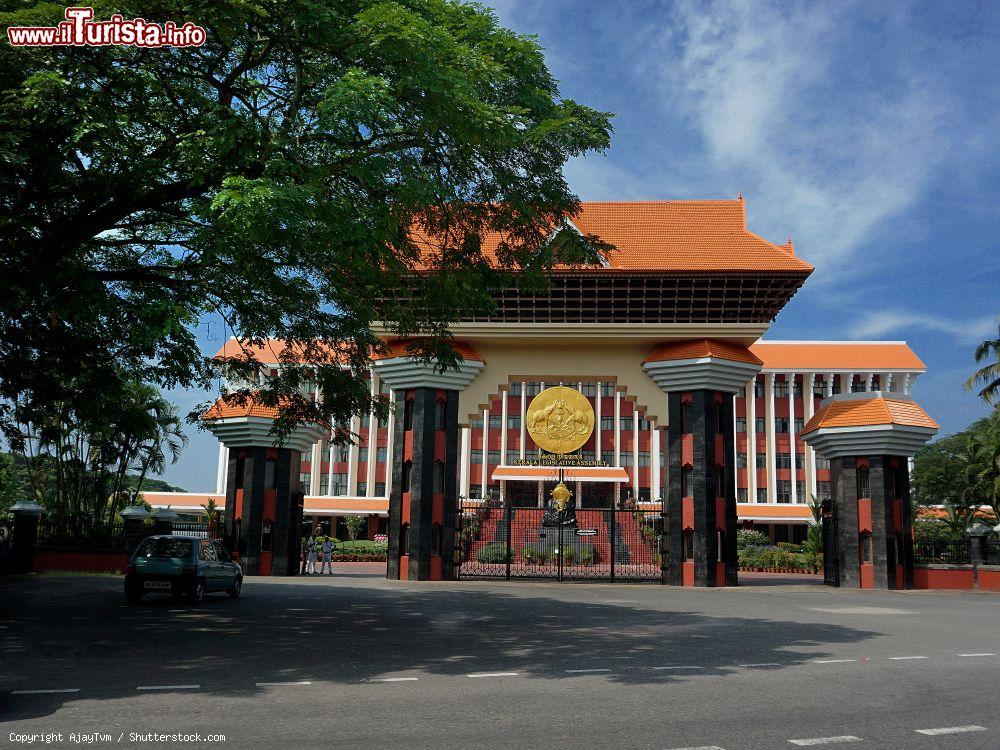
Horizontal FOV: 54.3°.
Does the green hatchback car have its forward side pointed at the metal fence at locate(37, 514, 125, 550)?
no

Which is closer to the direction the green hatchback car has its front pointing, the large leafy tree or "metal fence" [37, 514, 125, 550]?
the metal fence

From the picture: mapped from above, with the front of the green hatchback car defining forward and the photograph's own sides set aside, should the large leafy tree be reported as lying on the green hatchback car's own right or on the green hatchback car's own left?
on the green hatchback car's own right

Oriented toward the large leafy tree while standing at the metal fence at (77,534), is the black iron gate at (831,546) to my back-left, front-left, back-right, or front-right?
front-left
